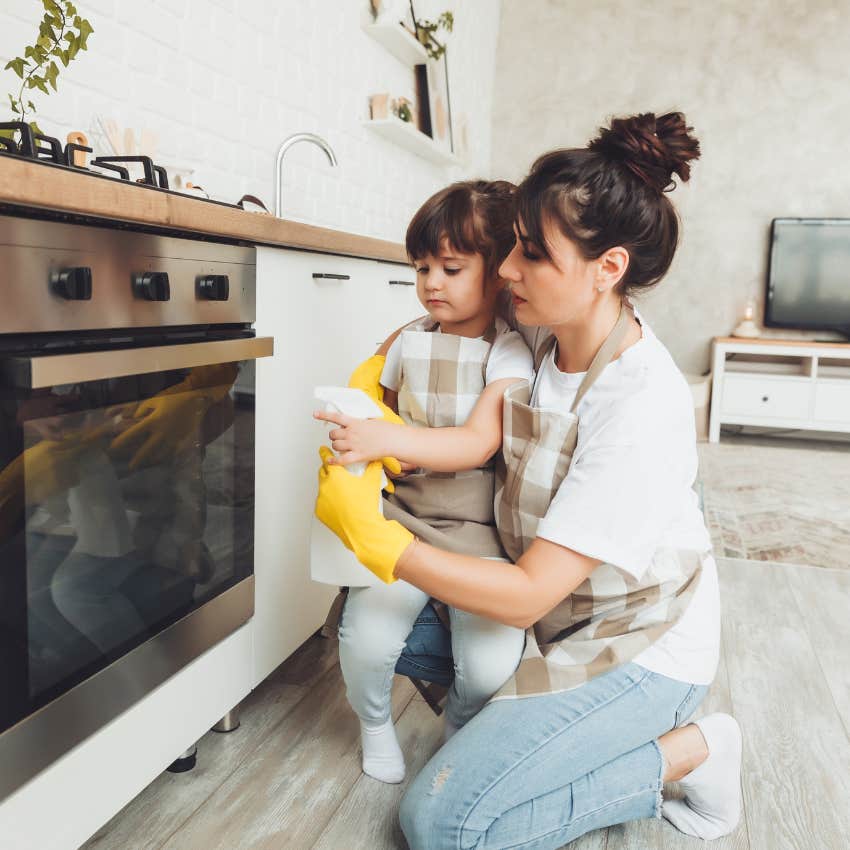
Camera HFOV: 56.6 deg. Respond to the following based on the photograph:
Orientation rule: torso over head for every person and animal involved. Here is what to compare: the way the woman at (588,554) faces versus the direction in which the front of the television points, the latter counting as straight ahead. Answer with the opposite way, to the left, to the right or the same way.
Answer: to the right

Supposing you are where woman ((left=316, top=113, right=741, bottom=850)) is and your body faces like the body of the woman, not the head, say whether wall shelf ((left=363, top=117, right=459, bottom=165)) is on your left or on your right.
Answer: on your right

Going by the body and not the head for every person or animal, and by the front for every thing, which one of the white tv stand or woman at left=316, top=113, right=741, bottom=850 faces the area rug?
the white tv stand

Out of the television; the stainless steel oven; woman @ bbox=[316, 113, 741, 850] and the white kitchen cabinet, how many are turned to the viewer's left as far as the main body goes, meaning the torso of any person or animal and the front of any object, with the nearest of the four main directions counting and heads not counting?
1

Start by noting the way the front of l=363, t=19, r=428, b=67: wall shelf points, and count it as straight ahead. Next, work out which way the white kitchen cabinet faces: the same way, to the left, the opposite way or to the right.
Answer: the same way

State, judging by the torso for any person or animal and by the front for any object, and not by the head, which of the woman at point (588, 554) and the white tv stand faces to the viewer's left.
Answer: the woman

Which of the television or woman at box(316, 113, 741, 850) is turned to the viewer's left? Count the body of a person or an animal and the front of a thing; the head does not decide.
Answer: the woman

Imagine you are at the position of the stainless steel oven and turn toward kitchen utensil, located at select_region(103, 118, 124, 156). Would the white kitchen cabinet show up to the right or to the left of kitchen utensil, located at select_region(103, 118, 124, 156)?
right

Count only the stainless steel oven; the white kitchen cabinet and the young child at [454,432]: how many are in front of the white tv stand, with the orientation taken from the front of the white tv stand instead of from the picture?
3

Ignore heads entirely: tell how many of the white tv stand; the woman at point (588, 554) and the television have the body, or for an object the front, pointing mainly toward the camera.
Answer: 2

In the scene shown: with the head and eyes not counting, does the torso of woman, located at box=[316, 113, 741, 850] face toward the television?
no

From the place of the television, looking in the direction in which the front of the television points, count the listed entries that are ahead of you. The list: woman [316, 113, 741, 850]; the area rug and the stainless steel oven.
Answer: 3

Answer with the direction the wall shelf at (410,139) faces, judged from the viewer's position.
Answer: facing the viewer and to the right of the viewer

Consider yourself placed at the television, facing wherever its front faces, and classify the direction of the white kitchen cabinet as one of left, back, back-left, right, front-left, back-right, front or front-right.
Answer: front

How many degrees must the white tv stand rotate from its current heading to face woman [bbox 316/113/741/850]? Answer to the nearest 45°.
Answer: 0° — it already faces them

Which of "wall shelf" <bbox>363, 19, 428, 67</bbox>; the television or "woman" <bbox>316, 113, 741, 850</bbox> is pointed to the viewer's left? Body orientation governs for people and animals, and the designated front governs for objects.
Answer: the woman

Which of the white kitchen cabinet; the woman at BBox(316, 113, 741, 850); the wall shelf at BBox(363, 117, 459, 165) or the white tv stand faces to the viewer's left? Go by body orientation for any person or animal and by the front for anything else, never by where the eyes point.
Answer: the woman

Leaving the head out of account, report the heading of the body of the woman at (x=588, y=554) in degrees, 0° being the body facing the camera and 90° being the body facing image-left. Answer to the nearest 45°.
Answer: approximately 90°

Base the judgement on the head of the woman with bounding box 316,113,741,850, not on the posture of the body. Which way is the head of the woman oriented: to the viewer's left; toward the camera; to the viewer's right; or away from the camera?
to the viewer's left

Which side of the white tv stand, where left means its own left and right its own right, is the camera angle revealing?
front
